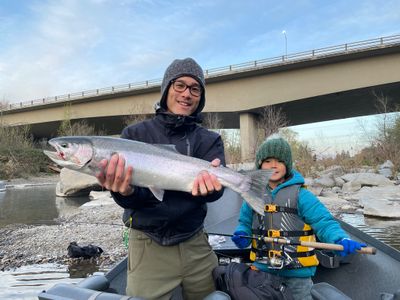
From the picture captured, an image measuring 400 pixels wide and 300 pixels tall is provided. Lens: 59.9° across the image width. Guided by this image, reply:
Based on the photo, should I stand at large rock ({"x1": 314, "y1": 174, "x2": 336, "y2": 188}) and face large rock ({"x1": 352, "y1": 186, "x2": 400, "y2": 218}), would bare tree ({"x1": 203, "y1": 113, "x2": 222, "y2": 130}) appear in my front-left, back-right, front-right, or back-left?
back-right

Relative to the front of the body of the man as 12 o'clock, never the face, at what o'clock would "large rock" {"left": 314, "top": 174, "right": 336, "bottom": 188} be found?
The large rock is roughly at 7 o'clock from the man.

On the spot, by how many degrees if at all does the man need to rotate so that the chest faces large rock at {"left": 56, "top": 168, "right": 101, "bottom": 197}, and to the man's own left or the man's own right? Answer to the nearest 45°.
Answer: approximately 180°

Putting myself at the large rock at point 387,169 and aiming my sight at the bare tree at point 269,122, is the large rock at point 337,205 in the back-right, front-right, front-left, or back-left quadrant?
back-left

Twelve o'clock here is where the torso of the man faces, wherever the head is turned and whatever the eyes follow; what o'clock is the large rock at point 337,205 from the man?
The large rock is roughly at 7 o'clock from the man.

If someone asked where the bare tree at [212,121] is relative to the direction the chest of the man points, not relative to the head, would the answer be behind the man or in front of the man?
behind

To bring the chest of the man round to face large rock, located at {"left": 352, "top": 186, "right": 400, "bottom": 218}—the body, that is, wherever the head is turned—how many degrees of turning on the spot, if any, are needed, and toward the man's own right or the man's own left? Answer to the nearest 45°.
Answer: approximately 135° to the man's own left

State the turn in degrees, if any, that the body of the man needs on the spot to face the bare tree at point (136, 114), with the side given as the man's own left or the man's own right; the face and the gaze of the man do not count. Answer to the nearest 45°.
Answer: approximately 180°

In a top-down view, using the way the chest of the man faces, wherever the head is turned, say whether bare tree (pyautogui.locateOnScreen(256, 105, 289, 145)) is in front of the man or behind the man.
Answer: behind

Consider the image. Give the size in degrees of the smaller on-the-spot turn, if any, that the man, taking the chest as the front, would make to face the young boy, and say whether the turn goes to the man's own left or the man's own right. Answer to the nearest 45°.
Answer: approximately 135° to the man's own left

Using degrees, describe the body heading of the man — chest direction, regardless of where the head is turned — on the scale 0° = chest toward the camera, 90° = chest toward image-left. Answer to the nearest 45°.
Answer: approximately 0°
